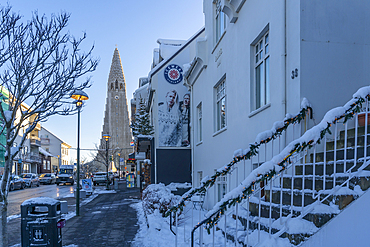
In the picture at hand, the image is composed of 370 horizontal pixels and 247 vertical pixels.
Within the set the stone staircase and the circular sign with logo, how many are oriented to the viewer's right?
0

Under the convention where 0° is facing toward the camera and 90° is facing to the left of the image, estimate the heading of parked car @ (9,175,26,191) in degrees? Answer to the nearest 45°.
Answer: approximately 45°

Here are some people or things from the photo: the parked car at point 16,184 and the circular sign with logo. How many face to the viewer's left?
0

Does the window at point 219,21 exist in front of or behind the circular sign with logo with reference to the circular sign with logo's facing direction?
in front

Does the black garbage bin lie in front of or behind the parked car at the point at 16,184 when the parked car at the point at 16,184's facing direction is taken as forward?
in front

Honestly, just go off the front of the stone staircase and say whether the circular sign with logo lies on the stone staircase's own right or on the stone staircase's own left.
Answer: on the stone staircase's own right

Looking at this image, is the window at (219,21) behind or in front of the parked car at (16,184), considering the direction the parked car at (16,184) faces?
in front
